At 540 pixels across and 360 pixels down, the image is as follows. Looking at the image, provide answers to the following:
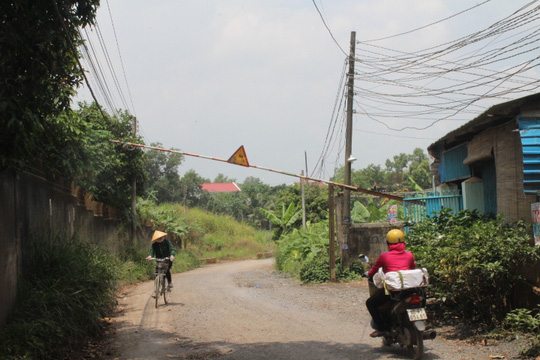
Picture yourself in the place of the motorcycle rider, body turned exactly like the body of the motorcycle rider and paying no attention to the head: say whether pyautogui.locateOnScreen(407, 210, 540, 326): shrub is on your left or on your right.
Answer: on your right

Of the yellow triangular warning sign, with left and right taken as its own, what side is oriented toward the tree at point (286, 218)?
back

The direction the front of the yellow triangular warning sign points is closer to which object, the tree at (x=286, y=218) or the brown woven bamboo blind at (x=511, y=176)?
the brown woven bamboo blind

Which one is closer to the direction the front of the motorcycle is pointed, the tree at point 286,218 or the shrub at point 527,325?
the tree

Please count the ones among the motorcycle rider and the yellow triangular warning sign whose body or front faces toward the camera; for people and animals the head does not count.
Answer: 1

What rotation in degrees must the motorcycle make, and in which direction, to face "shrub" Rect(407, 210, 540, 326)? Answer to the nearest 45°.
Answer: approximately 90° to its right

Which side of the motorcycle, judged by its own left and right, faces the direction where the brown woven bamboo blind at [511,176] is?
right

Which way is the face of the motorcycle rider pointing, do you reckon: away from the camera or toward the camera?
away from the camera

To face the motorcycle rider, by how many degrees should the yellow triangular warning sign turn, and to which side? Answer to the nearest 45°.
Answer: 0° — it already faces them

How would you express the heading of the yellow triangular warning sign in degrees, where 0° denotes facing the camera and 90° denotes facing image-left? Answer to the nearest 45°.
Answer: approximately 0°

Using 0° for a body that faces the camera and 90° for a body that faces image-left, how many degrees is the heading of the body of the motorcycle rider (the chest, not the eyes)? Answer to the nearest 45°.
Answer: approximately 135°

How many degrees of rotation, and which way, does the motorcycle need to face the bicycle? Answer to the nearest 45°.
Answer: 0° — it already faces it
